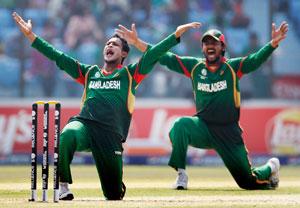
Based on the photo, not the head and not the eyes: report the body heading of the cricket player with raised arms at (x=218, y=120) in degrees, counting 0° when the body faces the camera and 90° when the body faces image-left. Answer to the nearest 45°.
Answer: approximately 45°
